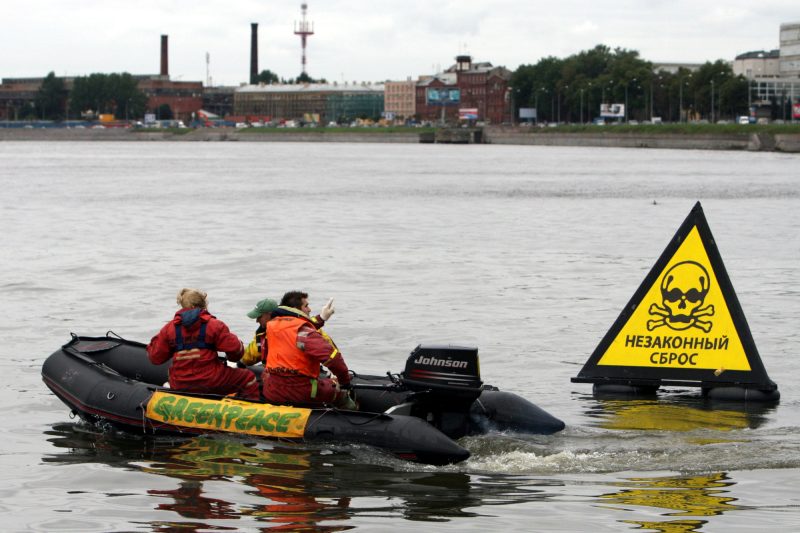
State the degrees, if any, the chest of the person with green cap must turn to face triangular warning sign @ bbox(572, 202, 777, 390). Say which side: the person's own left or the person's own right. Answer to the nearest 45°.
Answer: approximately 180°

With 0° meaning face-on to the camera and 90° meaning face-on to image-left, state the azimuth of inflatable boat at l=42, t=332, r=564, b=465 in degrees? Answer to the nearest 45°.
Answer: approximately 135°

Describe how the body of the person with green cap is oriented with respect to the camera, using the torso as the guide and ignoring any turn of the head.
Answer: to the viewer's left

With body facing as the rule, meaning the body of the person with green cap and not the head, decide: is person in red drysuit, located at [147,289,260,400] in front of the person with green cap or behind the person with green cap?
in front

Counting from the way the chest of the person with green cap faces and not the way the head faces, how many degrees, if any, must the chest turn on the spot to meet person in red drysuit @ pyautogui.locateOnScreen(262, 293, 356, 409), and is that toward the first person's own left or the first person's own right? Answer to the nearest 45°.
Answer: approximately 135° to the first person's own left
